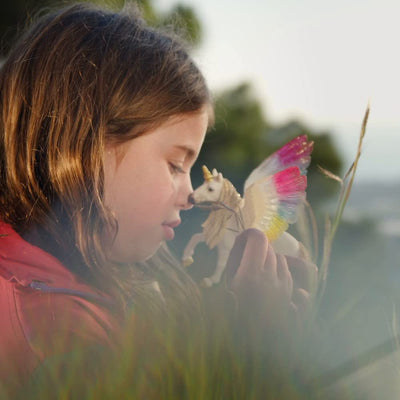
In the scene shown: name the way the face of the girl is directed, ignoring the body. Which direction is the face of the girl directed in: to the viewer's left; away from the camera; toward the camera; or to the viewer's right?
to the viewer's right

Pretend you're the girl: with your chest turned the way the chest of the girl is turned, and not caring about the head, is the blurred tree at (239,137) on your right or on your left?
on your left

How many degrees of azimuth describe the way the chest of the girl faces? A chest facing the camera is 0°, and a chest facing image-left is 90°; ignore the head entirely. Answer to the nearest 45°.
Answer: approximately 270°
